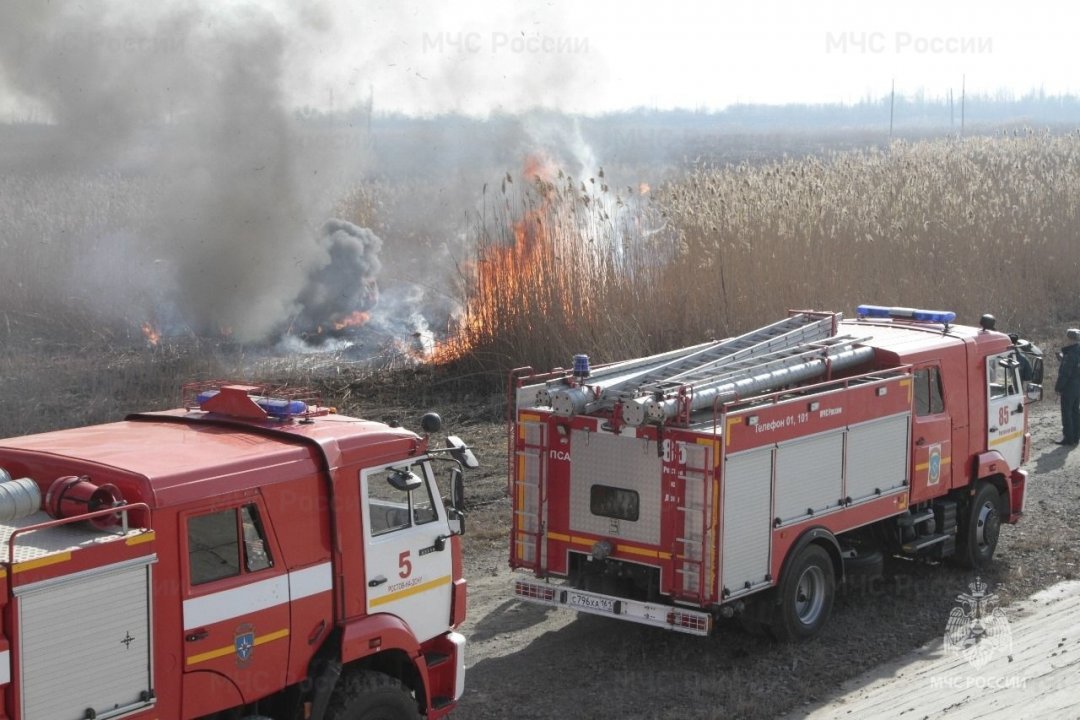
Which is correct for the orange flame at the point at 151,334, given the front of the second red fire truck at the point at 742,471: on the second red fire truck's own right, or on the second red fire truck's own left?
on the second red fire truck's own left

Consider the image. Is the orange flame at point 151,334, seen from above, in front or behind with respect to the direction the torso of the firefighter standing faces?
in front

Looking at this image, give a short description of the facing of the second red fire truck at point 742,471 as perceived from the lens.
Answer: facing away from the viewer and to the right of the viewer

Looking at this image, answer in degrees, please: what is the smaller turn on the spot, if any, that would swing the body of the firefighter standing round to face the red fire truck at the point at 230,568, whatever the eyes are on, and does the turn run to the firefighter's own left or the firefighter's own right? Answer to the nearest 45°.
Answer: approximately 90° to the firefighter's own left

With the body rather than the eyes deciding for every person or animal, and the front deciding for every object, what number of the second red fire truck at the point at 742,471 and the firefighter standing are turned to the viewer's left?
1

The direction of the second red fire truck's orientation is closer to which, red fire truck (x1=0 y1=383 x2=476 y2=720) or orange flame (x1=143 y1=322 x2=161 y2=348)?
the orange flame

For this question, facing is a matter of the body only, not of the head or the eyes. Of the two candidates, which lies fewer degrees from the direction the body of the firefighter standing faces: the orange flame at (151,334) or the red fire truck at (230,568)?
the orange flame

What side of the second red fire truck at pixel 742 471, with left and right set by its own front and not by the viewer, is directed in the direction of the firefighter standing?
front

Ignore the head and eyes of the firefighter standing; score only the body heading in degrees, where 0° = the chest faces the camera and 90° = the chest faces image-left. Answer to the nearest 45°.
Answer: approximately 90°

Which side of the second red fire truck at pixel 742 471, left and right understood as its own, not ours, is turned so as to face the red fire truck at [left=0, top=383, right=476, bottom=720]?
back
